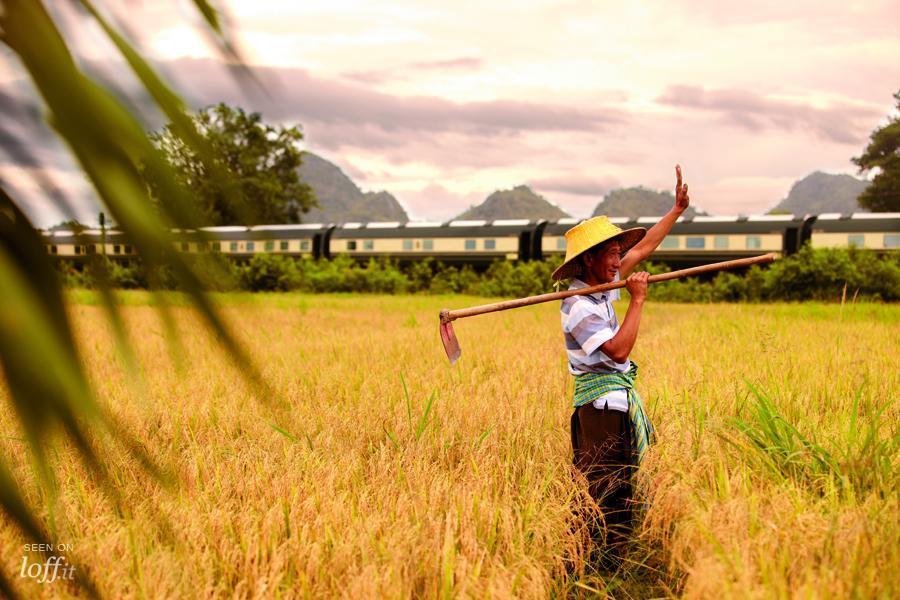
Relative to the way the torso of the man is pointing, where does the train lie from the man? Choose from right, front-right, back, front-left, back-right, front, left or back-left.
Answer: left

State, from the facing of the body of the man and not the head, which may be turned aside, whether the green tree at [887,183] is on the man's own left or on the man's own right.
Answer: on the man's own left
